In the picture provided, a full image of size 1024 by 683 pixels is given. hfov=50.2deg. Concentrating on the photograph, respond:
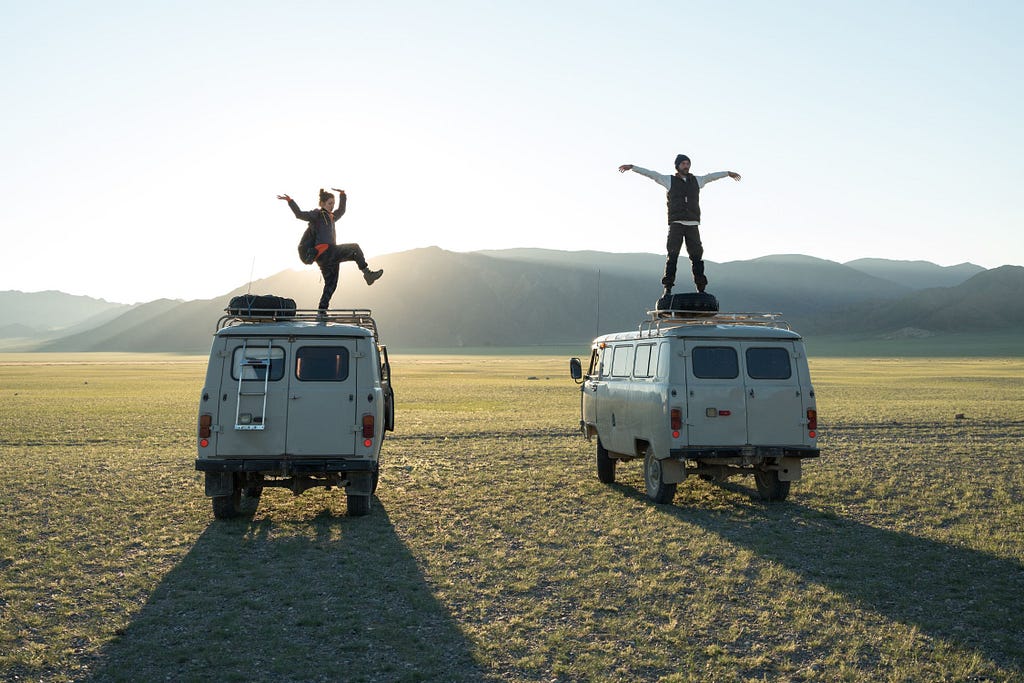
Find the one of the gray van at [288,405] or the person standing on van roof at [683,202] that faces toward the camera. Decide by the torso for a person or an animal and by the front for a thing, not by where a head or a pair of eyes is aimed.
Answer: the person standing on van roof

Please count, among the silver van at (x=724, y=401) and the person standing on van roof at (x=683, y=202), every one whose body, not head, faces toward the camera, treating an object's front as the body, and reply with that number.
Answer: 1

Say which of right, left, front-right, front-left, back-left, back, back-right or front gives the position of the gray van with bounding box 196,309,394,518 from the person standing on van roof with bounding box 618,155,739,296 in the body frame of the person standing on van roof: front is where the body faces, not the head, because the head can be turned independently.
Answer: front-right

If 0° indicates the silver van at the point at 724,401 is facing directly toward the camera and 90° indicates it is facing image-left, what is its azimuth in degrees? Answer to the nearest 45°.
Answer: approximately 135°

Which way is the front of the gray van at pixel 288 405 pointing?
away from the camera

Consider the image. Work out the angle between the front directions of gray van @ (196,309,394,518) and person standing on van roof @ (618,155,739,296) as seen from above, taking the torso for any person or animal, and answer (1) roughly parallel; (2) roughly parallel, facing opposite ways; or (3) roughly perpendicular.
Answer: roughly parallel, facing opposite ways

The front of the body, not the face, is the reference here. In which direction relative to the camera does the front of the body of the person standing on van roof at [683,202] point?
toward the camera

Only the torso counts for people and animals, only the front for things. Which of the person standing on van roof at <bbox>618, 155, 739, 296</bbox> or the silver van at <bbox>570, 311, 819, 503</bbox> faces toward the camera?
the person standing on van roof

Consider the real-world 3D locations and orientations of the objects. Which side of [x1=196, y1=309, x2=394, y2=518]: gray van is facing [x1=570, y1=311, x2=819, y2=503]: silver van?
right

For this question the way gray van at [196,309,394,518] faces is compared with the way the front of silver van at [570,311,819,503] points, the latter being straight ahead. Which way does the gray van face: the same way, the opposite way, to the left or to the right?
the same way

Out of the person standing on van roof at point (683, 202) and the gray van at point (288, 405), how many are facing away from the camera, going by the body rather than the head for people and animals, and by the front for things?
1
